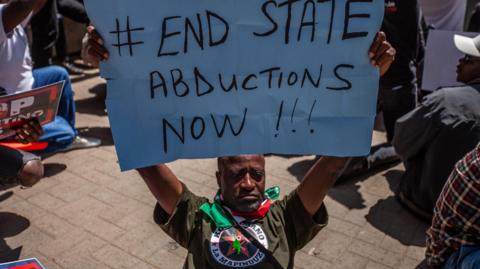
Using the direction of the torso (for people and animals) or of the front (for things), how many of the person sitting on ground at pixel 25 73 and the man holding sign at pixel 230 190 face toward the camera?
1

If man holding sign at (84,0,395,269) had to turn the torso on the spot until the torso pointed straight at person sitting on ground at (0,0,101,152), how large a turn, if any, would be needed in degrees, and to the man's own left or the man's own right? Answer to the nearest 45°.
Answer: approximately 135° to the man's own right

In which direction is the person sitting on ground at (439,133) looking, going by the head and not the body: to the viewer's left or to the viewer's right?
to the viewer's left

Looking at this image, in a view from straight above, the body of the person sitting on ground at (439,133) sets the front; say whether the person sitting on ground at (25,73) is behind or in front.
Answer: in front

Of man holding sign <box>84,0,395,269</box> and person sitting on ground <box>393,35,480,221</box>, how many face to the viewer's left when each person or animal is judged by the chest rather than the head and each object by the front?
1

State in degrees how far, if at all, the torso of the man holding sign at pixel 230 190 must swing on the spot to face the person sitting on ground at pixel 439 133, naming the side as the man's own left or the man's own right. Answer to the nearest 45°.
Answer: approximately 135° to the man's own left

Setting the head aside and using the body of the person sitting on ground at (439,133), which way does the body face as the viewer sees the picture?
to the viewer's left

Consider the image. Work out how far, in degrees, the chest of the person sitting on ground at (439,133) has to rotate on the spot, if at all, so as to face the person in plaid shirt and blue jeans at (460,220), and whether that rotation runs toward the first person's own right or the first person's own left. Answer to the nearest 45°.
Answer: approximately 90° to the first person's own left

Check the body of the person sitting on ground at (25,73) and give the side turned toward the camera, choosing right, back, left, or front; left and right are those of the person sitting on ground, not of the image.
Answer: right
